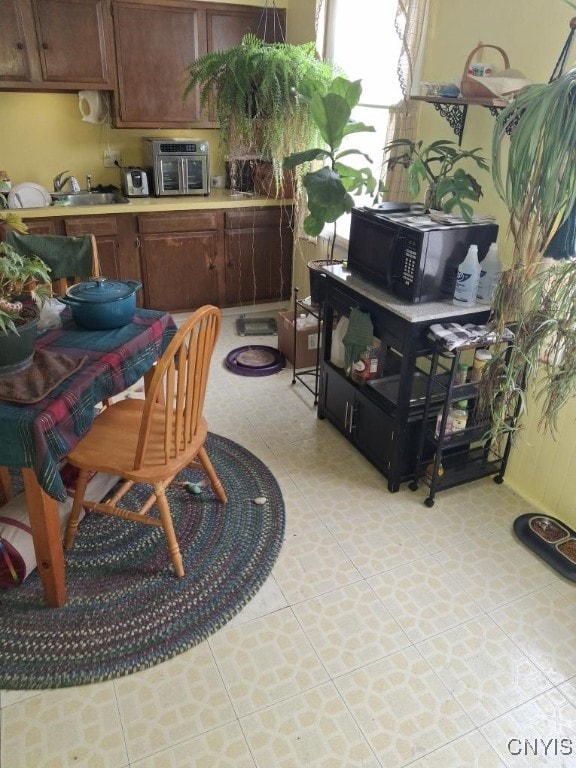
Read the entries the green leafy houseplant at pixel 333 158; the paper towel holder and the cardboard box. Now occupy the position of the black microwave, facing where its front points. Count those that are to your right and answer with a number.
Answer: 3

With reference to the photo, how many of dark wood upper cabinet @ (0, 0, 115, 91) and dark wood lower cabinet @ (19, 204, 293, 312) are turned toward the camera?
2

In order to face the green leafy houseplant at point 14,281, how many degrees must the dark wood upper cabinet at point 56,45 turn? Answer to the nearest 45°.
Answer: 0° — it already faces it

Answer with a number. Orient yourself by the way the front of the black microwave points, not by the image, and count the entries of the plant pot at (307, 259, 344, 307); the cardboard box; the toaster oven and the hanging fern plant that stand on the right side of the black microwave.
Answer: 4

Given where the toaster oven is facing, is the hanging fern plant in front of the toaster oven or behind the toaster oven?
in front

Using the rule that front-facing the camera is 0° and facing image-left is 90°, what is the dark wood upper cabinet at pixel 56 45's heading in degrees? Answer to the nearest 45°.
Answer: approximately 0°

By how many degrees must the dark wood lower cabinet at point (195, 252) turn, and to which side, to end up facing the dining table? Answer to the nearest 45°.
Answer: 0° — it already faces it

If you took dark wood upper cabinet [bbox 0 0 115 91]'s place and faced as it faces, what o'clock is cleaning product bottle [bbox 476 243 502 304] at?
The cleaning product bottle is roughly at 11 o'clock from the dark wood upper cabinet.

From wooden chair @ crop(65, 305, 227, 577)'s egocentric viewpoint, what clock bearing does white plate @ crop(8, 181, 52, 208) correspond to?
The white plate is roughly at 1 o'clock from the wooden chair.

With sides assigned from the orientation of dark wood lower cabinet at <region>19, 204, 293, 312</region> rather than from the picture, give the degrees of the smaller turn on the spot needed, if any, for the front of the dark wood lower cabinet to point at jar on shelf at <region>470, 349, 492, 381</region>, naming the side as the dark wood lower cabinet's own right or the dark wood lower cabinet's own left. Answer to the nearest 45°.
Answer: approximately 45° to the dark wood lower cabinet's own left

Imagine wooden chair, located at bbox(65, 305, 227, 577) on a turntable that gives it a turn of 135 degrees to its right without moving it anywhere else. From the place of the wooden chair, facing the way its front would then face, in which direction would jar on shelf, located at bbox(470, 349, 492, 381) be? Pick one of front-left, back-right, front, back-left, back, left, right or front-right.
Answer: front
